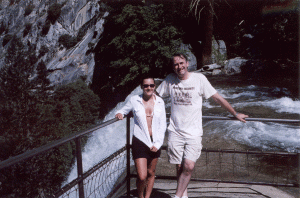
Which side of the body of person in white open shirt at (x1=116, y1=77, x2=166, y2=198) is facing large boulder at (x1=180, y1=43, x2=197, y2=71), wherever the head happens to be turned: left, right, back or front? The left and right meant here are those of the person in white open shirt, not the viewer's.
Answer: back

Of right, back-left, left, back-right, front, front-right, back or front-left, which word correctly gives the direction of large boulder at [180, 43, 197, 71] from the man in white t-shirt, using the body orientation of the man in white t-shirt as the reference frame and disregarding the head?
back

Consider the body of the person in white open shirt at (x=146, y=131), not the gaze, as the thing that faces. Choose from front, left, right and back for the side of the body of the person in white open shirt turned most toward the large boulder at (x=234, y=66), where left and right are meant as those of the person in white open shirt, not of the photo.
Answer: back

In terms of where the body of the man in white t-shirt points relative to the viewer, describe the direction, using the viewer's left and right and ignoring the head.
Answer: facing the viewer

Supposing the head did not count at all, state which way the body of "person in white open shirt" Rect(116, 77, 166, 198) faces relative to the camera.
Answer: toward the camera

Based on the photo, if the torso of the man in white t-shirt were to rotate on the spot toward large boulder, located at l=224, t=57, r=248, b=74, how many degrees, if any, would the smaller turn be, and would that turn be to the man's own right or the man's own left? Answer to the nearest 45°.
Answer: approximately 180°

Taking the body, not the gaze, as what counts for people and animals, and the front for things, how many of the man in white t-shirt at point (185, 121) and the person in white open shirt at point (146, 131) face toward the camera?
2
